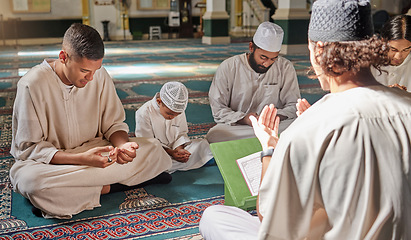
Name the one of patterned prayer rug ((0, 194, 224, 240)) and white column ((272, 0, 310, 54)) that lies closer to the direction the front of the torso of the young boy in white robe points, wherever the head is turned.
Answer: the patterned prayer rug

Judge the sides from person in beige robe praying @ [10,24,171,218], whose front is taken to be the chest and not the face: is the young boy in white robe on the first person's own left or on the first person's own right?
on the first person's own left

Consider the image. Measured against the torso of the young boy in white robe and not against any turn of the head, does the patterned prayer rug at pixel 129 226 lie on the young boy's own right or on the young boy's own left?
on the young boy's own right

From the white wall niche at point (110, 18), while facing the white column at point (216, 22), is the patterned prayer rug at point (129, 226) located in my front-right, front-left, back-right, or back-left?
front-right

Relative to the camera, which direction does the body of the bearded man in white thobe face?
toward the camera

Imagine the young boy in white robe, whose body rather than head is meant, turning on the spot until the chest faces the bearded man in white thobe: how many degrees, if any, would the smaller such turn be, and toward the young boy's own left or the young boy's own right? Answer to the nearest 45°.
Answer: approximately 90° to the young boy's own left

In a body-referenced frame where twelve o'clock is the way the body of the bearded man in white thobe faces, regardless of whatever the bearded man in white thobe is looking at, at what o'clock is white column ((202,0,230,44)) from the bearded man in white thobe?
The white column is roughly at 6 o'clock from the bearded man in white thobe.

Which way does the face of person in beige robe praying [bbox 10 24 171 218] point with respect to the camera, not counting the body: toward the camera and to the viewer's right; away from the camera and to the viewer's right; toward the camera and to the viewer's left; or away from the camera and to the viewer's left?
toward the camera and to the viewer's right

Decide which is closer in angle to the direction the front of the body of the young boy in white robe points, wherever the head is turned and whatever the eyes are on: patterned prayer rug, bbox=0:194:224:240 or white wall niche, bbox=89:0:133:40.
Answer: the patterned prayer rug

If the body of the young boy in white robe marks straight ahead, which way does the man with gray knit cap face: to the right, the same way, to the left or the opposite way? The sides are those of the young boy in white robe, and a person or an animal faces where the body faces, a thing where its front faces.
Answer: the opposite way

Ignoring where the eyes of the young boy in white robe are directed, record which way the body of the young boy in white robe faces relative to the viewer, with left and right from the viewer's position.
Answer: facing the viewer and to the right of the viewer

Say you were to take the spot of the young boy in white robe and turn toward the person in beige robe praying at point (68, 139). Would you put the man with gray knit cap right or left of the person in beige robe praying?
left

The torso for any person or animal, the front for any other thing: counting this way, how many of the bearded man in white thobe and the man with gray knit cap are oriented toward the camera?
1

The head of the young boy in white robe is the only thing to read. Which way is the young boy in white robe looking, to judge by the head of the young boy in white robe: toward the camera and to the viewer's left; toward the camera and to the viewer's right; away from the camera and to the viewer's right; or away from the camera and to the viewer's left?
toward the camera and to the viewer's right

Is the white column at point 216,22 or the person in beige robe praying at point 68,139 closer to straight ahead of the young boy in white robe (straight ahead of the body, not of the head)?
the person in beige robe praying
